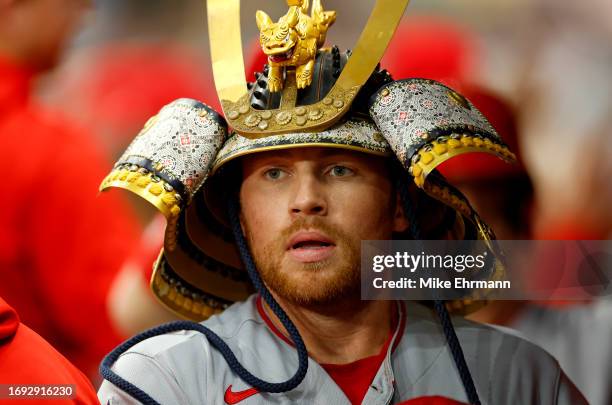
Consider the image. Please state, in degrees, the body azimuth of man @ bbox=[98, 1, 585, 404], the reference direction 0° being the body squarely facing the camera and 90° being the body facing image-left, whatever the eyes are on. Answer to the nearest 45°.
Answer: approximately 0°
